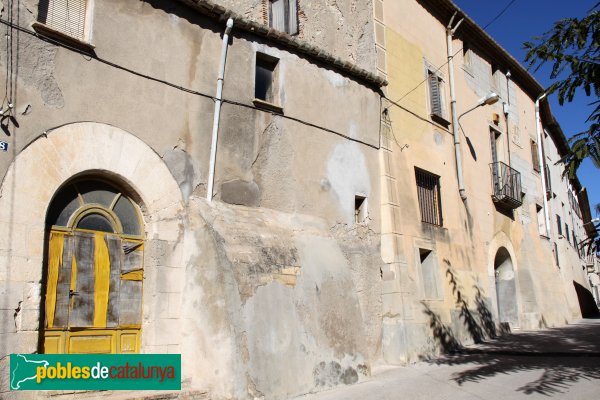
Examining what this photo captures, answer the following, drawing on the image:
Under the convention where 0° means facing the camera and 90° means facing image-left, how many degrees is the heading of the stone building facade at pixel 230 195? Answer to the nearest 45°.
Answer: approximately 315°

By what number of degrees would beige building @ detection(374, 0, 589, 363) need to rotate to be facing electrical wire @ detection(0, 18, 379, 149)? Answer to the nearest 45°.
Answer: approximately 90° to its right

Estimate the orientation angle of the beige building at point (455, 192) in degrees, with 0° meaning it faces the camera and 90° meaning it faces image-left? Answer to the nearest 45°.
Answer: approximately 315°
